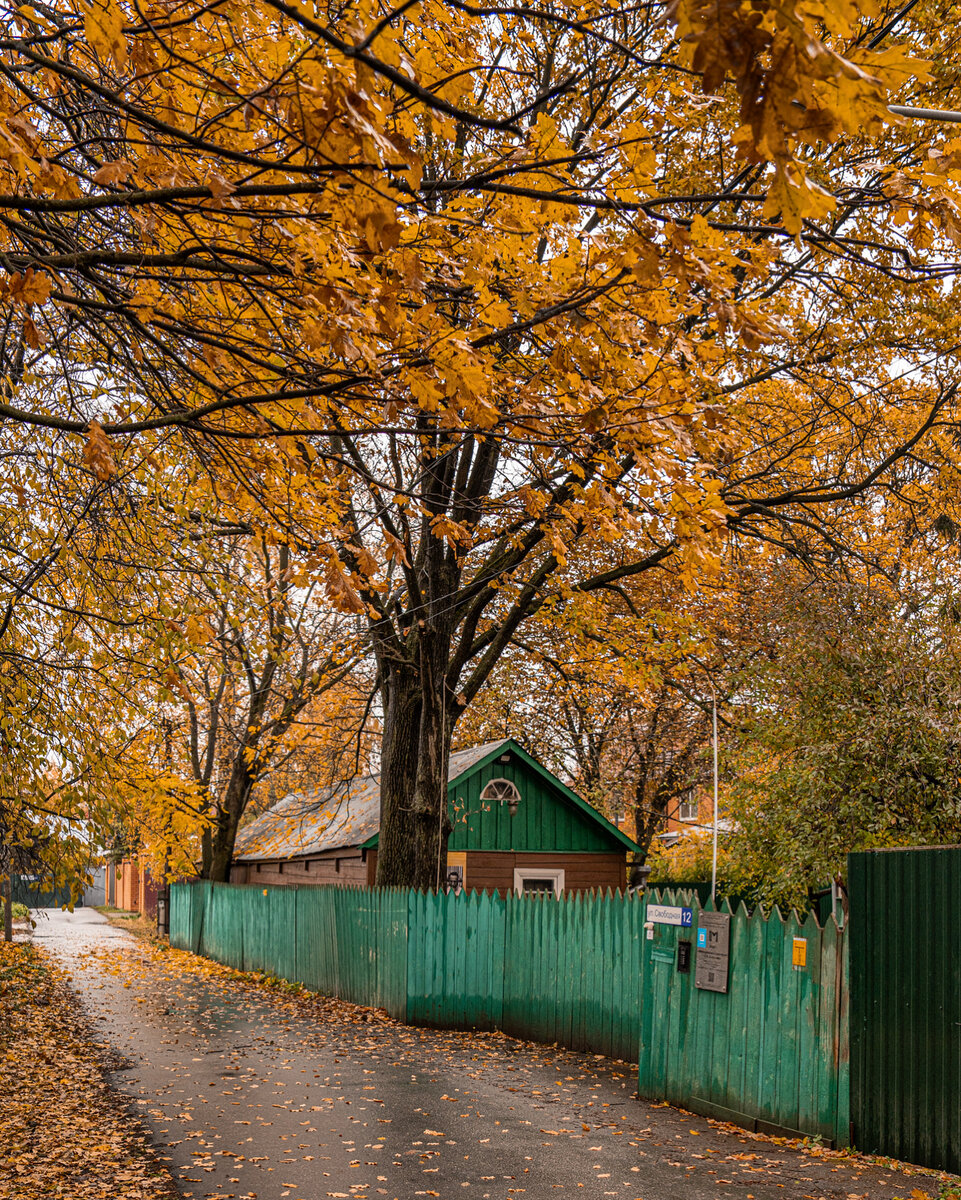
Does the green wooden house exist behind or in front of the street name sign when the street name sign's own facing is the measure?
behind
